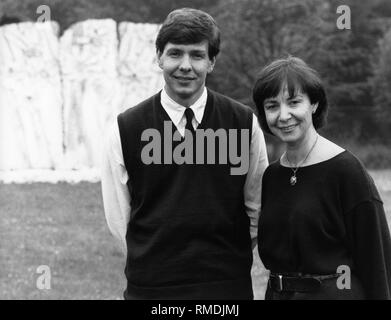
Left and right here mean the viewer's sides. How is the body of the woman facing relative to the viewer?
facing the viewer and to the left of the viewer

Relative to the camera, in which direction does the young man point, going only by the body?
toward the camera

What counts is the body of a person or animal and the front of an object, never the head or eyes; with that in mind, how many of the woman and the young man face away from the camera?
0

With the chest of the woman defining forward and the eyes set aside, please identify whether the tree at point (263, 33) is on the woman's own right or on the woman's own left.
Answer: on the woman's own right

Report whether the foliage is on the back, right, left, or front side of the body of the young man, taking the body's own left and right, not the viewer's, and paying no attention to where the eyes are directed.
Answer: back

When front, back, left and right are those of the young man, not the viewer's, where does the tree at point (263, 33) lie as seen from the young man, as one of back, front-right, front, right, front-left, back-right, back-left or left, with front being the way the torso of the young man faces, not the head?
back

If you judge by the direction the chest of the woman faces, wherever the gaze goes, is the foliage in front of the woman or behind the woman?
behind
